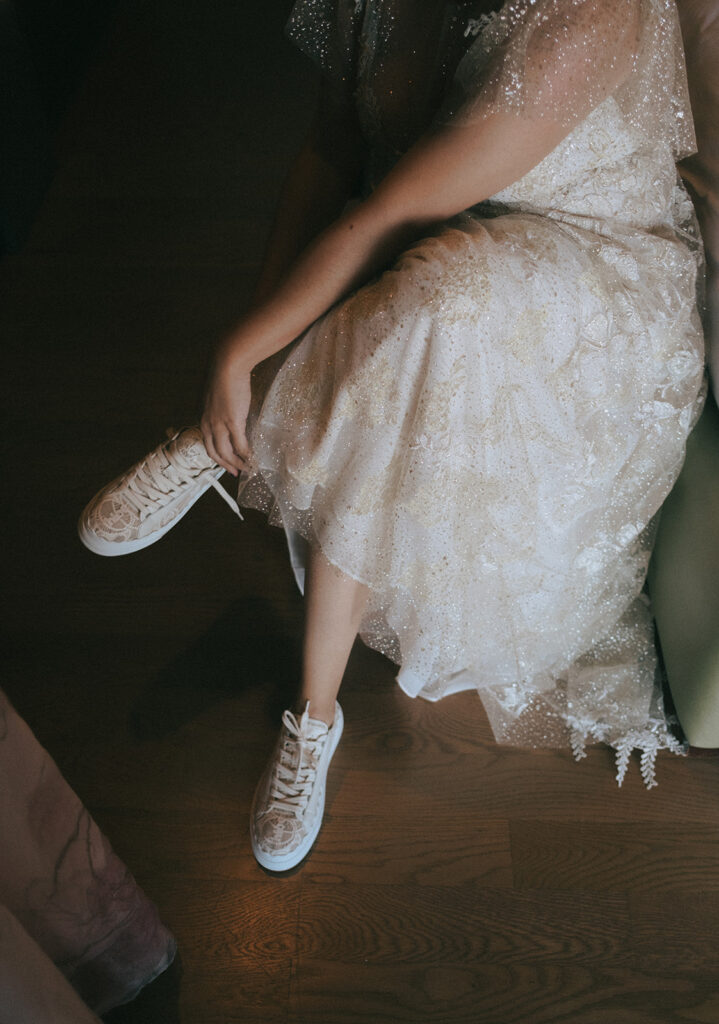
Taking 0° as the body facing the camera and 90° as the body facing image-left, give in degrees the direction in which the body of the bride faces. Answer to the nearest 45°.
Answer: approximately 45°
